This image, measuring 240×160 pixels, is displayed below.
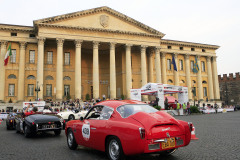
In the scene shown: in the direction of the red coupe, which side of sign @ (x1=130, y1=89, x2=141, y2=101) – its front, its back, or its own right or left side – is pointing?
front

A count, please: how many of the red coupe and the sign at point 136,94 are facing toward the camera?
1

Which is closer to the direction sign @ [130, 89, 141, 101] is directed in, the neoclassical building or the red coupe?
the red coupe

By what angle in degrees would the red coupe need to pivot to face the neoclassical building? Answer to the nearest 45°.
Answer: approximately 45° to its right

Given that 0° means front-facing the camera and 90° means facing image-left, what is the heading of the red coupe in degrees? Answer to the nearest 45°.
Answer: approximately 135°

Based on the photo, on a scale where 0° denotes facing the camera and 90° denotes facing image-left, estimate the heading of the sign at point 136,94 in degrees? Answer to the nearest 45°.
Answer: approximately 0°

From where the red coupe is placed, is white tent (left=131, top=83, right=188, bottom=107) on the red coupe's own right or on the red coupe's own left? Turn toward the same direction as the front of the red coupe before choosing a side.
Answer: on the red coupe's own right

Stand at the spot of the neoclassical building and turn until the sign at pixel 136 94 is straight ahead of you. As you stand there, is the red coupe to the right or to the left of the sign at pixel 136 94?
right
